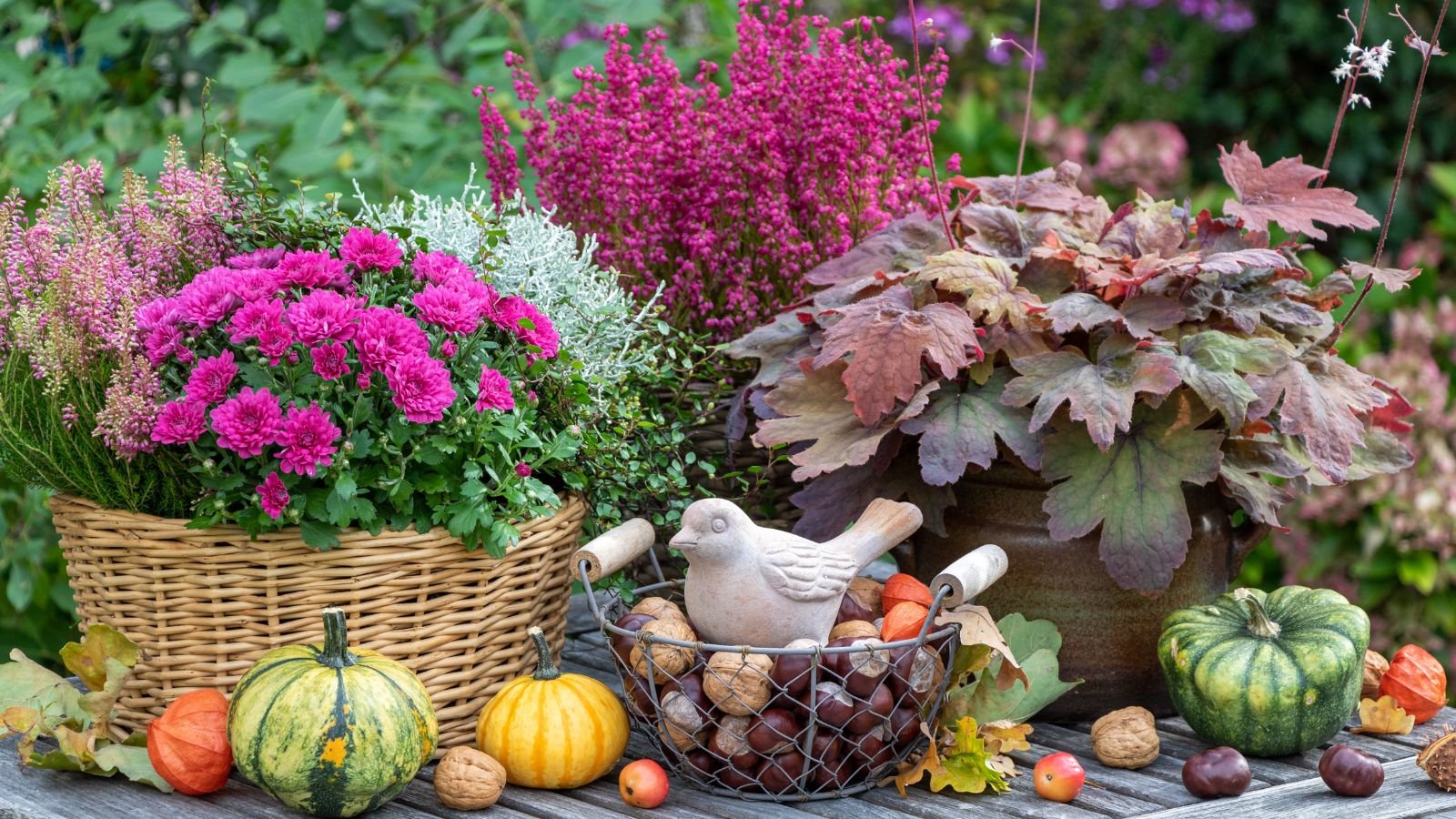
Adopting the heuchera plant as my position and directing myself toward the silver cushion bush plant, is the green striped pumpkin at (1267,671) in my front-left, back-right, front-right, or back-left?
back-left

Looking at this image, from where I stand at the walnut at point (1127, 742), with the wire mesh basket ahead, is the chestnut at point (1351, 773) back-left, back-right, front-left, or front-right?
back-left

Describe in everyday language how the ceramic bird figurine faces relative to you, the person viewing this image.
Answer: facing to the left of the viewer

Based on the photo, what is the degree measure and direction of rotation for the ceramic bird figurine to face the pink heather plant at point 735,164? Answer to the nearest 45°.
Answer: approximately 90° to its right
